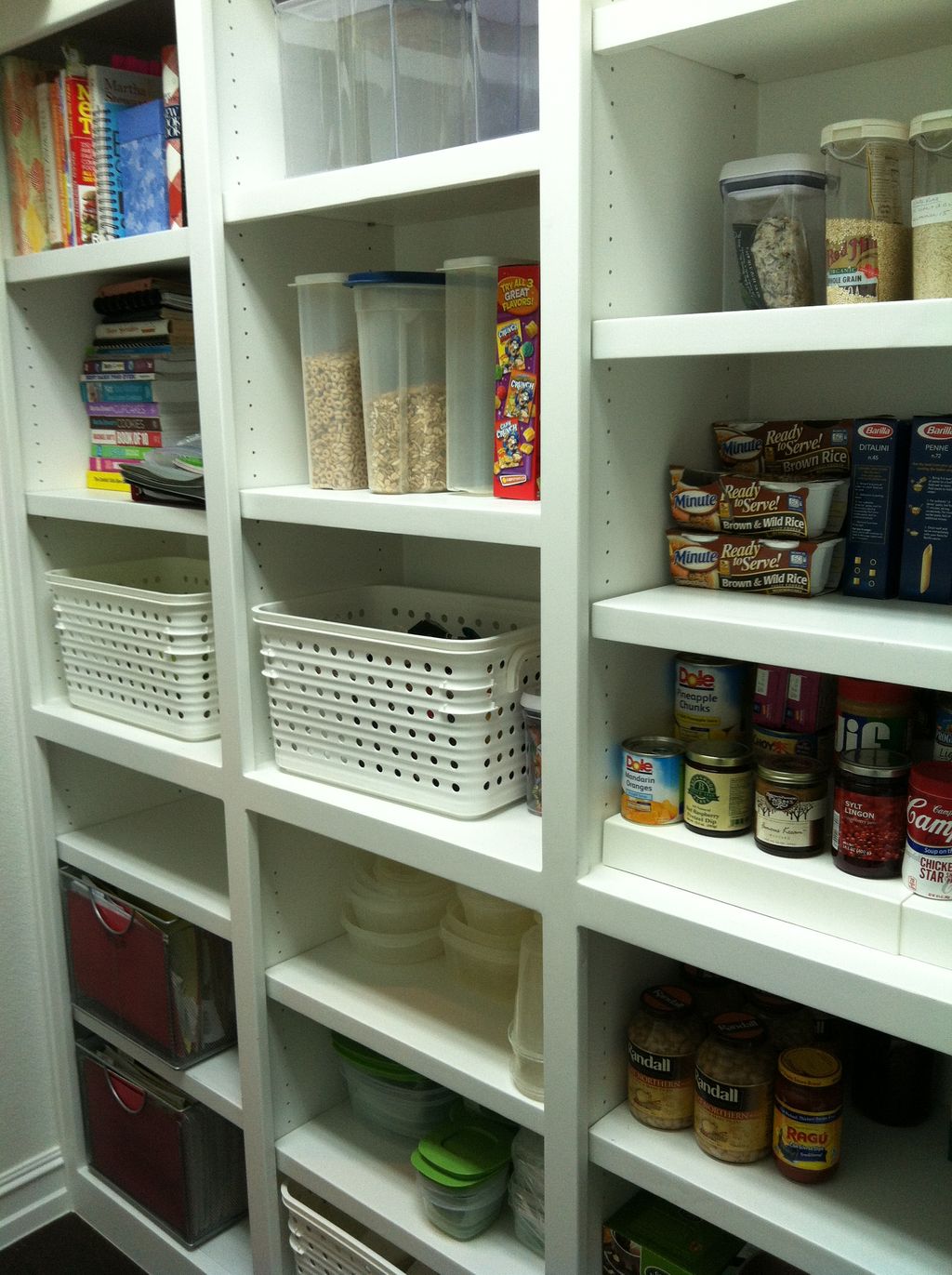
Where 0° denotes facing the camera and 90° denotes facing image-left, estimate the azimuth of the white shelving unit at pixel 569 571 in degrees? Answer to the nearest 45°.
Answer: approximately 45°
